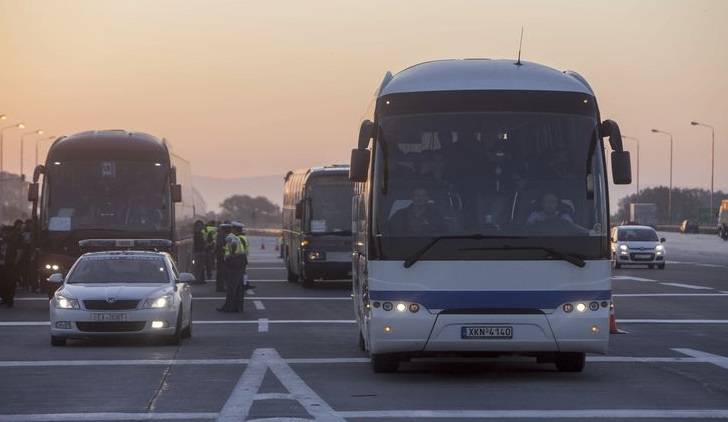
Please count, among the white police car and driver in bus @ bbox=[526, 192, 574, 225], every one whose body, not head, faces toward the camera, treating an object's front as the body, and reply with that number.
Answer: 2

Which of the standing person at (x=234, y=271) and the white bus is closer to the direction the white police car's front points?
the white bus

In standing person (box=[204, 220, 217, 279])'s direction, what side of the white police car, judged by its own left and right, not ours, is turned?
back

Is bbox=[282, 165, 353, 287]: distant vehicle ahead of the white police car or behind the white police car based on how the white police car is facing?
behind

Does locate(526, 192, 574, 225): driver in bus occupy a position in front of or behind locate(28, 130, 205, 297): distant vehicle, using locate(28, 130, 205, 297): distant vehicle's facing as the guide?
in front

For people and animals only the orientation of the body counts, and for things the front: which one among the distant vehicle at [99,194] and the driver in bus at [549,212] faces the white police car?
the distant vehicle

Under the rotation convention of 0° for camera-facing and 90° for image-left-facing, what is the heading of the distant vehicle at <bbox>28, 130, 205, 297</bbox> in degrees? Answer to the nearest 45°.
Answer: approximately 0°
